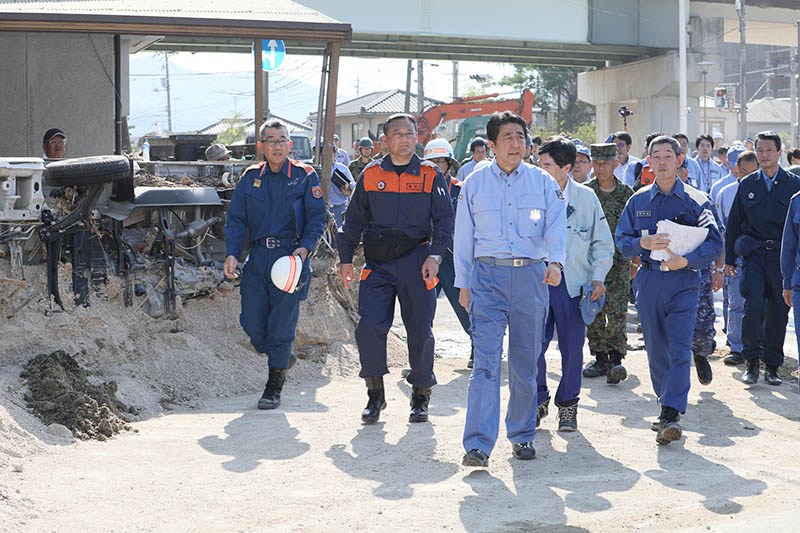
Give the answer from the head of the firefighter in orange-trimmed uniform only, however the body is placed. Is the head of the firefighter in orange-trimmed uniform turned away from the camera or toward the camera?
toward the camera

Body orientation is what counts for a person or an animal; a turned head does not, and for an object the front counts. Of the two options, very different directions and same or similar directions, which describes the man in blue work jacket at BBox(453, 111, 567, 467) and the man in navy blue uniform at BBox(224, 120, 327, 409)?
same or similar directions

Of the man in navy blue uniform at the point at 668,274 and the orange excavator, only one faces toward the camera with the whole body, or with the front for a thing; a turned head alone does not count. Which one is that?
the man in navy blue uniform

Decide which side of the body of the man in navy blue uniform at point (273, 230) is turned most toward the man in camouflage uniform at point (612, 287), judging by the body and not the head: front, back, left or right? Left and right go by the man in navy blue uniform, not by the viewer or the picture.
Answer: left

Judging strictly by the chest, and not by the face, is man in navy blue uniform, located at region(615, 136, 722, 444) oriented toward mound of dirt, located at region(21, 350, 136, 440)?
no

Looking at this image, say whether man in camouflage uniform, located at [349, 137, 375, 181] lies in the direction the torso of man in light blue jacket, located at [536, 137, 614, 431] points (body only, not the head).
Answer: no

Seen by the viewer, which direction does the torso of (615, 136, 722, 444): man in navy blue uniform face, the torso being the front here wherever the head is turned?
toward the camera

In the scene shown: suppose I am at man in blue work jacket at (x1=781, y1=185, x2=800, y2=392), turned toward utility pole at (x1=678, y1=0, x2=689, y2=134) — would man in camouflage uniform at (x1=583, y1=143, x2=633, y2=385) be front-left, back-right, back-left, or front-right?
front-left

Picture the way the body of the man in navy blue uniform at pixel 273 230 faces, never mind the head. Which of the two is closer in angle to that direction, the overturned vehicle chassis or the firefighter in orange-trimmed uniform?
the firefighter in orange-trimmed uniform

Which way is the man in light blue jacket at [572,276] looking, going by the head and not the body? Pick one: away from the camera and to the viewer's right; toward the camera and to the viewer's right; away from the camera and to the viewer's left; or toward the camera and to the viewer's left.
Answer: toward the camera and to the viewer's left

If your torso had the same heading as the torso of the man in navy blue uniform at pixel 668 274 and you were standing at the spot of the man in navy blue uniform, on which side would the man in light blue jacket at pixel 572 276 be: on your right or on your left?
on your right

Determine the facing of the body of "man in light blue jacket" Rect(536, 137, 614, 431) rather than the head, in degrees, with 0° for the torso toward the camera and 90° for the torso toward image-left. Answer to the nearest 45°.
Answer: approximately 45°

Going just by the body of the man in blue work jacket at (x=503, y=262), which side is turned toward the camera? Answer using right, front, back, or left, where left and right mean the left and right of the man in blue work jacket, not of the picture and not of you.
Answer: front

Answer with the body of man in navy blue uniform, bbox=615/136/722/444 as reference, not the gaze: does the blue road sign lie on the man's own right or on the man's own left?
on the man's own right

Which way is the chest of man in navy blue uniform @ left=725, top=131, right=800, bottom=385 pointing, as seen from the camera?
toward the camera

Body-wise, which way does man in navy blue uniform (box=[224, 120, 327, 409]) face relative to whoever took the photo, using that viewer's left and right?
facing the viewer

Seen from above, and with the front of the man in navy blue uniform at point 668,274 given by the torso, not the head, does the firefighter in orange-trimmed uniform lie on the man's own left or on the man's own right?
on the man's own right
